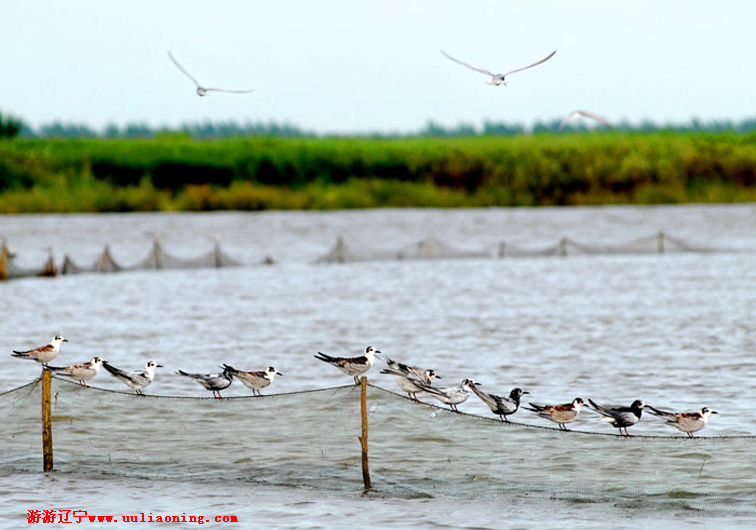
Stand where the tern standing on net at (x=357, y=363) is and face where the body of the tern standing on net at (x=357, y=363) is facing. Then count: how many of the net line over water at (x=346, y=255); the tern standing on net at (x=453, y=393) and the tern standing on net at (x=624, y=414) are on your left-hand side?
1

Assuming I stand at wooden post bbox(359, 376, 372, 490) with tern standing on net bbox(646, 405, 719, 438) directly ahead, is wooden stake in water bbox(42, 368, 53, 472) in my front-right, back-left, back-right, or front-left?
back-left

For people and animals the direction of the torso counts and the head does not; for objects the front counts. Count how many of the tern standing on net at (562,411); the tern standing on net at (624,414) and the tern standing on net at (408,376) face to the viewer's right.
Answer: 3

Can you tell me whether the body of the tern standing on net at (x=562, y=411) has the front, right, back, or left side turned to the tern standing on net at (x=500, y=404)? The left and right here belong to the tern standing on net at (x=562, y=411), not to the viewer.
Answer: back

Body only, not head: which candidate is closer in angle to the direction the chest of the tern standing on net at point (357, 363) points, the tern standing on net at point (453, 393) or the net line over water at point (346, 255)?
the tern standing on net

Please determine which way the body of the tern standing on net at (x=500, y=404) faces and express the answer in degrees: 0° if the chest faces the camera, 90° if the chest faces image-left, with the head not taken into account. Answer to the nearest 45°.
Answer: approximately 270°

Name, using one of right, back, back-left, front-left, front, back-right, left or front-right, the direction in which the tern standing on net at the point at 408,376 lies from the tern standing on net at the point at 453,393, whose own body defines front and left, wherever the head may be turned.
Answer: back-left

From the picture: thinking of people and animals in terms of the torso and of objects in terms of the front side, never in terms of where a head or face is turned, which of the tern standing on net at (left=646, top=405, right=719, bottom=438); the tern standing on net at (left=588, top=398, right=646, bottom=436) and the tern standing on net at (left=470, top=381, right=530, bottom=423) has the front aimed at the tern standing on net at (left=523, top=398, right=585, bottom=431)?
the tern standing on net at (left=470, top=381, right=530, bottom=423)

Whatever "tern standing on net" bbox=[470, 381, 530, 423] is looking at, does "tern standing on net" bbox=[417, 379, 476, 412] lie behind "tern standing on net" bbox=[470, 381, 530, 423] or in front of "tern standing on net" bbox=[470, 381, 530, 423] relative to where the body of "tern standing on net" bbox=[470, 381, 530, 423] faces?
behind

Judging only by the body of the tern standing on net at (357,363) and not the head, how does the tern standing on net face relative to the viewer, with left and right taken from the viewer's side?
facing to the right of the viewer

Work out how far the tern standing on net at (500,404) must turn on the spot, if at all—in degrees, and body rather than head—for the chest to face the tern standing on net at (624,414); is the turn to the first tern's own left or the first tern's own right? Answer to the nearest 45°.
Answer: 0° — it already faces it

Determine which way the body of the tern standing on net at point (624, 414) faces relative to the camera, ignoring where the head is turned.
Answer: to the viewer's right

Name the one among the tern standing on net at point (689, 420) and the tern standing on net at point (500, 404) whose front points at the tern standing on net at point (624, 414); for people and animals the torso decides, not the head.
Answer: the tern standing on net at point (500, 404)

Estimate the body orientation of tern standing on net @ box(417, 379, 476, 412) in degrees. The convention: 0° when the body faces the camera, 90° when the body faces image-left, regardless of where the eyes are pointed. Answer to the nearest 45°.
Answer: approximately 270°

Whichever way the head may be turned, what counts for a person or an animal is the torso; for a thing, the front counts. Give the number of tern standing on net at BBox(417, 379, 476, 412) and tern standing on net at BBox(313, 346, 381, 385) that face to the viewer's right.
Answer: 2

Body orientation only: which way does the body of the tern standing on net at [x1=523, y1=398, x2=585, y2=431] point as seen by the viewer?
to the viewer's right

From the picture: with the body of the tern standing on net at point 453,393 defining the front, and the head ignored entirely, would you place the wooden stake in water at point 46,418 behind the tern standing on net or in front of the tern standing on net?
behind

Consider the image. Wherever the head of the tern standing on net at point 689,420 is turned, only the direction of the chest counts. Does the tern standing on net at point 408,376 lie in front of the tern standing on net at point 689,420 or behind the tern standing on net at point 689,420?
behind

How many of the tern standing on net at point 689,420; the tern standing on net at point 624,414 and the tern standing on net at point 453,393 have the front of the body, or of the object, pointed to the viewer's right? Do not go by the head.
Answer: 3
